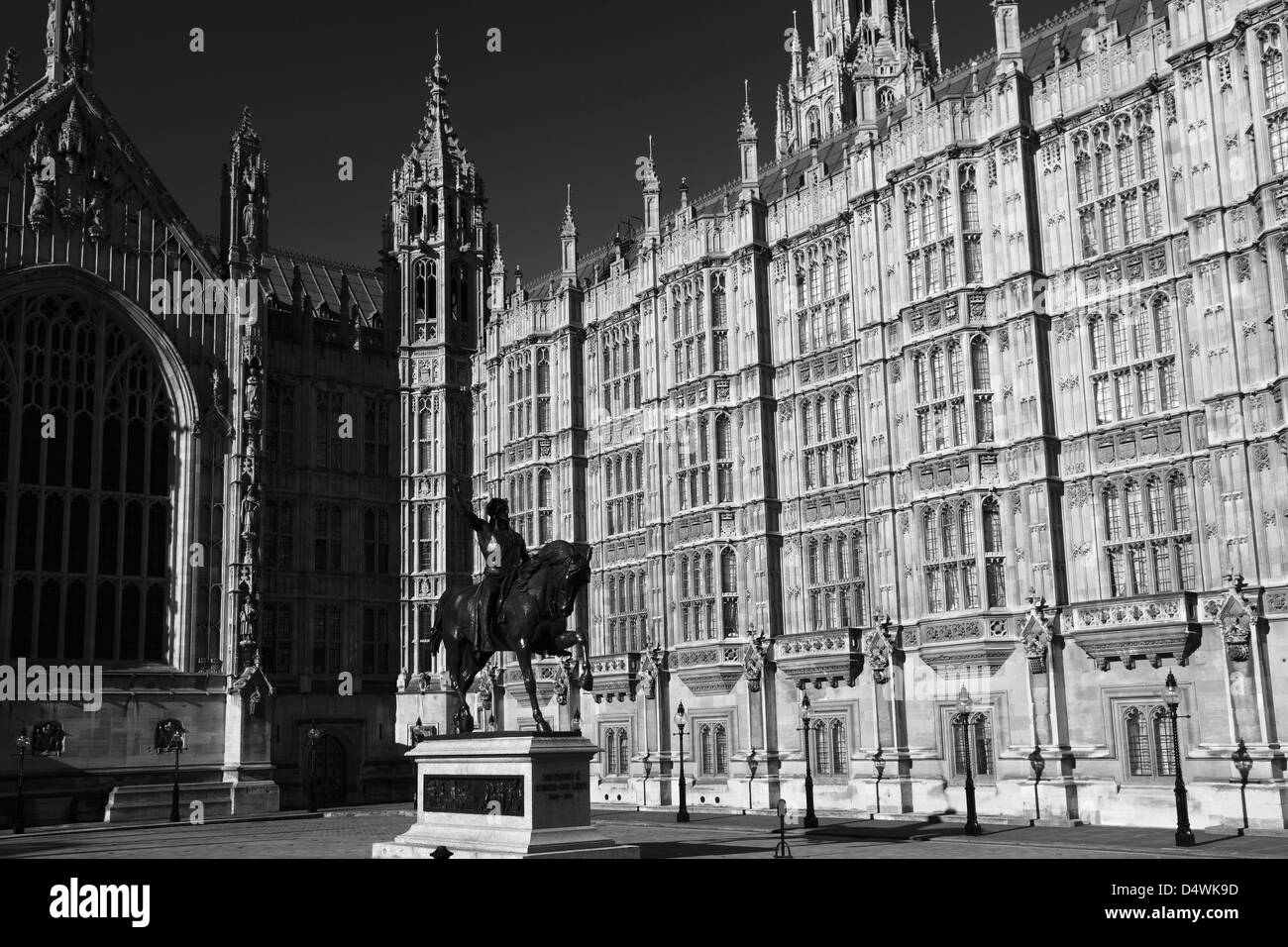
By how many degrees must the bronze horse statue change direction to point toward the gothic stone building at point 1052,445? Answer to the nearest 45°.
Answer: approximately 90° to its left

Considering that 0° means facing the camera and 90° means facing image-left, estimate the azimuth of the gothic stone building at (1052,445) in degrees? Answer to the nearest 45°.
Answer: approximately 45°

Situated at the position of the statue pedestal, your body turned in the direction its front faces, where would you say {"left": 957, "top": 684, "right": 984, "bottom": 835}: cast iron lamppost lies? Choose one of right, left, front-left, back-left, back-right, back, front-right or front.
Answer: left

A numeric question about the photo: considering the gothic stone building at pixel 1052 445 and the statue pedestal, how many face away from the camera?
0

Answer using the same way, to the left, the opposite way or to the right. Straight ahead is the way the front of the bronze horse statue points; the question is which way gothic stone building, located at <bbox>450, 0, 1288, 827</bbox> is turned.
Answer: to the right

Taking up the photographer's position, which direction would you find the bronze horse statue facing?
facing the viewer and to the right of the viewer

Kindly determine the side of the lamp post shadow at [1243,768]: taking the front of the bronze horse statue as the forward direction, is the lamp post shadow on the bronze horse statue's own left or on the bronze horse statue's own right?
on the bronze horse statue's own left

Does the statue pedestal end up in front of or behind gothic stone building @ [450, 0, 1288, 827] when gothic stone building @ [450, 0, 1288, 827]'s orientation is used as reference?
in front

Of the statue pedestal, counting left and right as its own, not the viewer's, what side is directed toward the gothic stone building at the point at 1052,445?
left

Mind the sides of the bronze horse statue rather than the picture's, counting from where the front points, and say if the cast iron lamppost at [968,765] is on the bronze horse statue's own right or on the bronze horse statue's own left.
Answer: on the bronze horse statue's own left

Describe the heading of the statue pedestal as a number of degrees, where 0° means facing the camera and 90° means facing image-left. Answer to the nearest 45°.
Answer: approximately 315°
